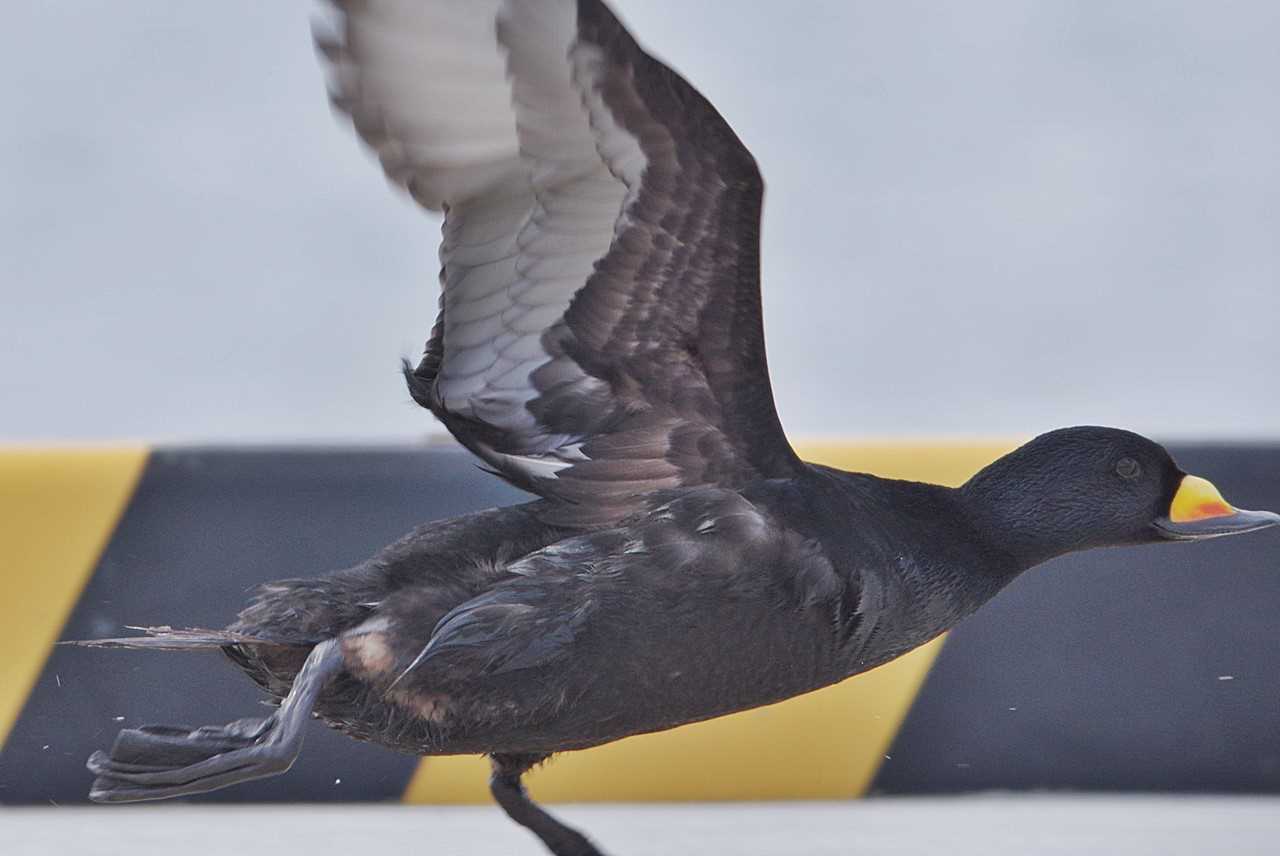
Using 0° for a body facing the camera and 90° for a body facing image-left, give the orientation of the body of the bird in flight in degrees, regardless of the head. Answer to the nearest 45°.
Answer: approximately 270°

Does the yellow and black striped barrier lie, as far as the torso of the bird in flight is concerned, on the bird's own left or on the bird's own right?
on the bird's own left
